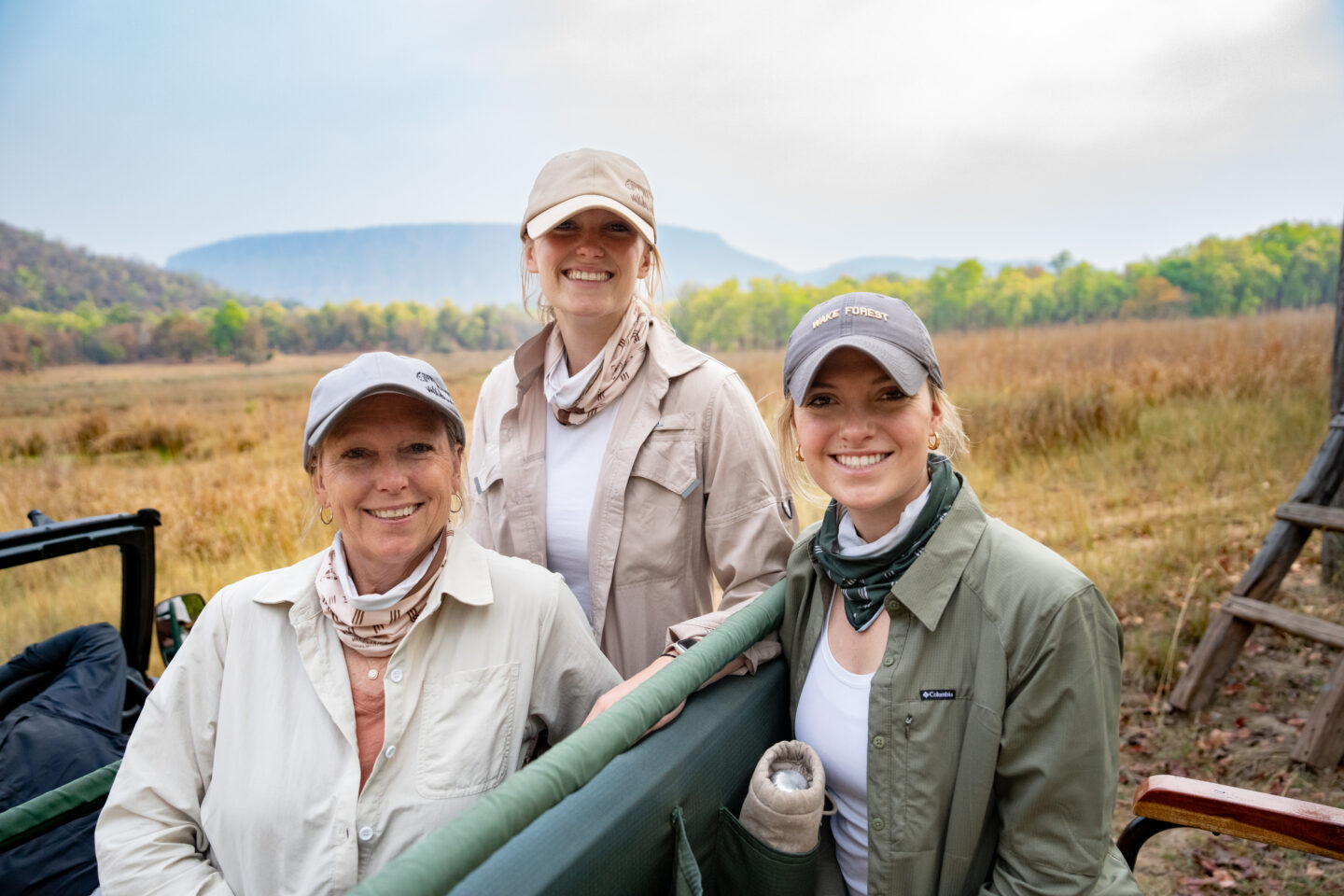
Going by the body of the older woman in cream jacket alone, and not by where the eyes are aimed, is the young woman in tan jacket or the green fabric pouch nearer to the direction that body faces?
the green fabric pouch

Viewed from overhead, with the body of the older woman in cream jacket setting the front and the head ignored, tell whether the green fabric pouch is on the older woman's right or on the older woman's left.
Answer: on the older woman's left

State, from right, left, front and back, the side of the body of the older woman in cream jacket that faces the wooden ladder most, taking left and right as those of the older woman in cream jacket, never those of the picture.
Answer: left

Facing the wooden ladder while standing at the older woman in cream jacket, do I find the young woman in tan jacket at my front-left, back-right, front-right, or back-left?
front-left

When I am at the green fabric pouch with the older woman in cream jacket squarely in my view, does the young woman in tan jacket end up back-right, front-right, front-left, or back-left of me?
front-right

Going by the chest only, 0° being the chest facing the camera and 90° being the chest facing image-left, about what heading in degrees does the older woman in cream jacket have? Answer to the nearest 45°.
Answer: approximately 0°

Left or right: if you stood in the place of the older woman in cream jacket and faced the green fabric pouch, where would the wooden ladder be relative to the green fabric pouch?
left

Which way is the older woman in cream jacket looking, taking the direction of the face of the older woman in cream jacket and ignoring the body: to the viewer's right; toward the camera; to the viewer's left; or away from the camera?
toward the camera

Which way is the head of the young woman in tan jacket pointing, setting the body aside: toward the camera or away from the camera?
toward the camera

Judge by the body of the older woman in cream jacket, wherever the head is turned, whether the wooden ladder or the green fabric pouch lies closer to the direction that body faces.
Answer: the green fabric pouch

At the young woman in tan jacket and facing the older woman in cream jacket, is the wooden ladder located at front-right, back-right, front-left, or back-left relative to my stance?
back-left

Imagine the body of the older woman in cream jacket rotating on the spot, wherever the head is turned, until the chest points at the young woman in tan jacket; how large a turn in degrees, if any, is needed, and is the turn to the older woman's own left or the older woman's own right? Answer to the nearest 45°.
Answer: approximately 135° to the older woman's own left
